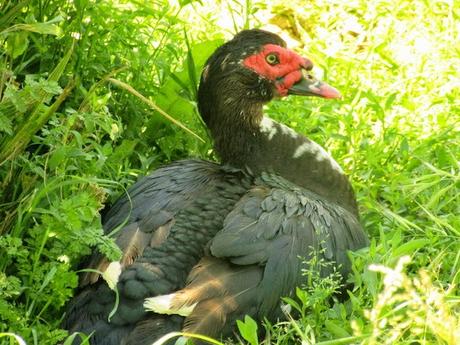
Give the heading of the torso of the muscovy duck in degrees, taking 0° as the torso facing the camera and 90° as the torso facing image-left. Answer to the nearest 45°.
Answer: approximately 225°
